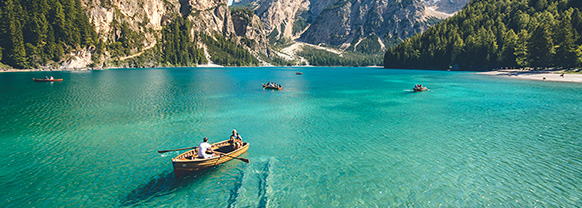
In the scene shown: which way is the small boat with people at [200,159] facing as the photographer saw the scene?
facing the viewer and to the left of the viewer
